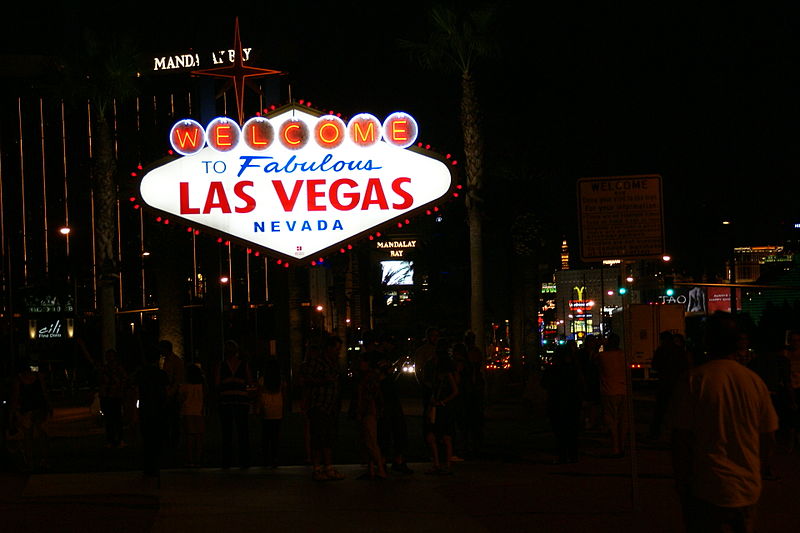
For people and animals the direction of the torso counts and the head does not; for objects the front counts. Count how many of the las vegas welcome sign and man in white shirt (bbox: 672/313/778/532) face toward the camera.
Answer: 1

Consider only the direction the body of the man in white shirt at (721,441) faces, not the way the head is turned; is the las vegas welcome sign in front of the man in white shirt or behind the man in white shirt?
in front

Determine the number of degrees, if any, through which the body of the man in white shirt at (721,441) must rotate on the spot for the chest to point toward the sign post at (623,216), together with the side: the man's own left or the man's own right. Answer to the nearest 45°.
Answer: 0° — they already face it

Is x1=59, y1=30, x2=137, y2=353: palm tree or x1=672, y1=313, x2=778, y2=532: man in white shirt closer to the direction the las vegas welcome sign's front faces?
the man in white shirt

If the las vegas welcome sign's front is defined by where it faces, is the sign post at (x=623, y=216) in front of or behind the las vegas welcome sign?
in front

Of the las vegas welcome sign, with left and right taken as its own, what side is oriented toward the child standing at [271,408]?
front

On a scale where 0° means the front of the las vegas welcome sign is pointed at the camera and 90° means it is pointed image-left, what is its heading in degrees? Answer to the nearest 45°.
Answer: approximately 0°

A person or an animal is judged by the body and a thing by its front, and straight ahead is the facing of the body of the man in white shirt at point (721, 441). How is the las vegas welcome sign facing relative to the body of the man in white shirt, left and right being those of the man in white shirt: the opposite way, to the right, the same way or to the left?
the opposite way

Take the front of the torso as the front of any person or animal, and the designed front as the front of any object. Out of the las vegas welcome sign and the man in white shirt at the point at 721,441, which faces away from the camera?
the man in white shirt

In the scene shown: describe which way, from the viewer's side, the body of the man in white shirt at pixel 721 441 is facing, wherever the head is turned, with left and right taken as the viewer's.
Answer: facing away from the viewer
